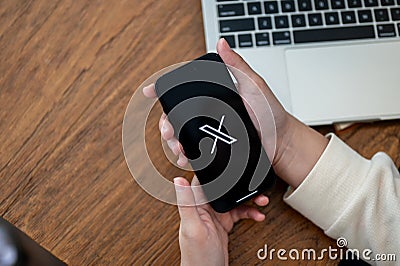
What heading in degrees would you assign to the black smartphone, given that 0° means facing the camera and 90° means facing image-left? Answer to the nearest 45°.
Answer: approximately 0°

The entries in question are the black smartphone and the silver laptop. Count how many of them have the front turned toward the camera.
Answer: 2
